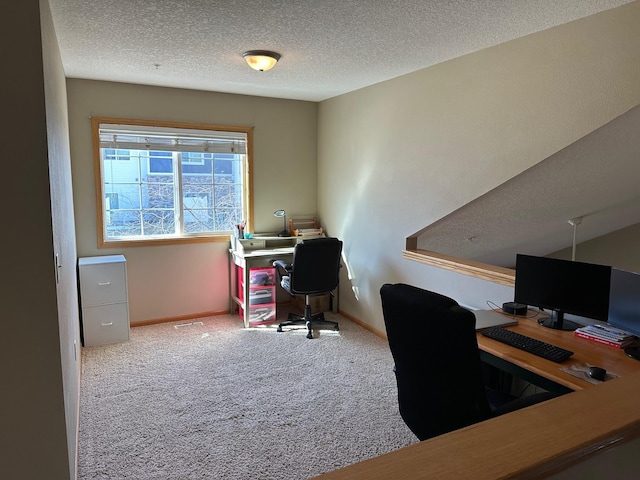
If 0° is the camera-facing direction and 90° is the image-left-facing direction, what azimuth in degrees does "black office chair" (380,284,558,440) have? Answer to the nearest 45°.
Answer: approximately 225°

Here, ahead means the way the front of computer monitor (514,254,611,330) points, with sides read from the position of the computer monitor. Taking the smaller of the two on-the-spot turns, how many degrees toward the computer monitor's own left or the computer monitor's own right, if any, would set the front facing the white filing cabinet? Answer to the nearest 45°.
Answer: approximately 45° to the computer monitor's own right

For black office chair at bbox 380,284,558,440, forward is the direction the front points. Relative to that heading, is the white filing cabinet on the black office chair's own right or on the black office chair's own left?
on the black office chair's own left

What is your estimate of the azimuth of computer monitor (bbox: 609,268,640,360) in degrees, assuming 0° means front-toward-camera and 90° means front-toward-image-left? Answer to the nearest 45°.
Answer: approximately 45°

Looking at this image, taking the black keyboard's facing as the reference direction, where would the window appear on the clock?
The window is roughly at 2 o'clock from the black keyboard.

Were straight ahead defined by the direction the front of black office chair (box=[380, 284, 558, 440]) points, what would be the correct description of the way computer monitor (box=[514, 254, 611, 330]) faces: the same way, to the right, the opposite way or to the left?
the opposite way

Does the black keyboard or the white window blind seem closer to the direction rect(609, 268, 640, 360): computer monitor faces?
the black keyboard

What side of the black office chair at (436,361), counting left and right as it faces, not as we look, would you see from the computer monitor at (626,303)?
front

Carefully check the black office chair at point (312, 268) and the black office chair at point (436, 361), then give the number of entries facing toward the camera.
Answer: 0

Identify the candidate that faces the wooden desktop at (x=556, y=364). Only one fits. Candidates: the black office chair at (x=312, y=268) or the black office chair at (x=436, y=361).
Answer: the black office chair at (x=436, y=361)
